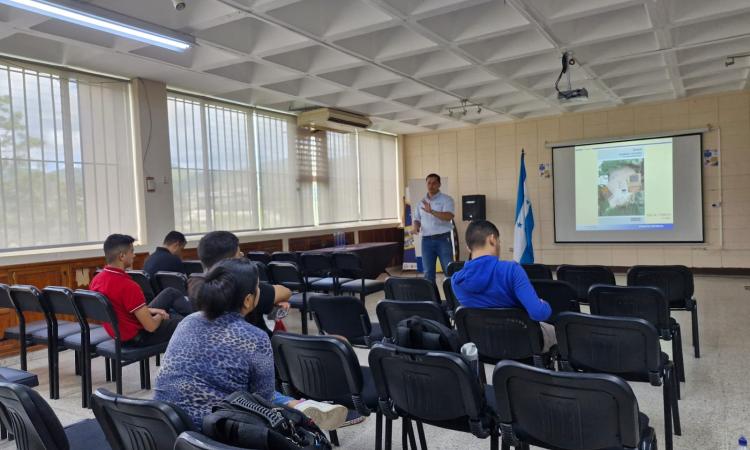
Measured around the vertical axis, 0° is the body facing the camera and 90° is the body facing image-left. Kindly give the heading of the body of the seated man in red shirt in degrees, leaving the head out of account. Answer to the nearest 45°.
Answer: approximately 225°

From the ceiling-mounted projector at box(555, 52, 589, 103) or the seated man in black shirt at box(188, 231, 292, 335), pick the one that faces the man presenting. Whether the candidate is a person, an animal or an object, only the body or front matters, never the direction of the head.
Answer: the seated man in black shirt

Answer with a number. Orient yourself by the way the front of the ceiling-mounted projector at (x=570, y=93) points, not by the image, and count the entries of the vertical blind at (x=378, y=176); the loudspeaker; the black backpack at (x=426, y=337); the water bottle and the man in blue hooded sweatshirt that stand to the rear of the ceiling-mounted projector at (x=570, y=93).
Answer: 3

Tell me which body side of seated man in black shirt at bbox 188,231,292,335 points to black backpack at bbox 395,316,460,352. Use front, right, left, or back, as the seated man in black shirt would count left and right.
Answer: right

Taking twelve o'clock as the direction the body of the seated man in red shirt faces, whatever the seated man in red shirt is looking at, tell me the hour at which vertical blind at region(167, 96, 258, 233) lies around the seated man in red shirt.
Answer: The vertical blind is roughly at 11 o'clock from the seated man in red shirt.

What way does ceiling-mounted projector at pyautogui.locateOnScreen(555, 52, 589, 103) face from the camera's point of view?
away from the camera

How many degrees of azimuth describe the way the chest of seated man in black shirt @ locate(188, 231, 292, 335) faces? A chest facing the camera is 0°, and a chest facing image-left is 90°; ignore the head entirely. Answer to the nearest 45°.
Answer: approximately 225°

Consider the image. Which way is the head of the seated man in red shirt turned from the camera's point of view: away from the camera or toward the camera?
away from the camera
